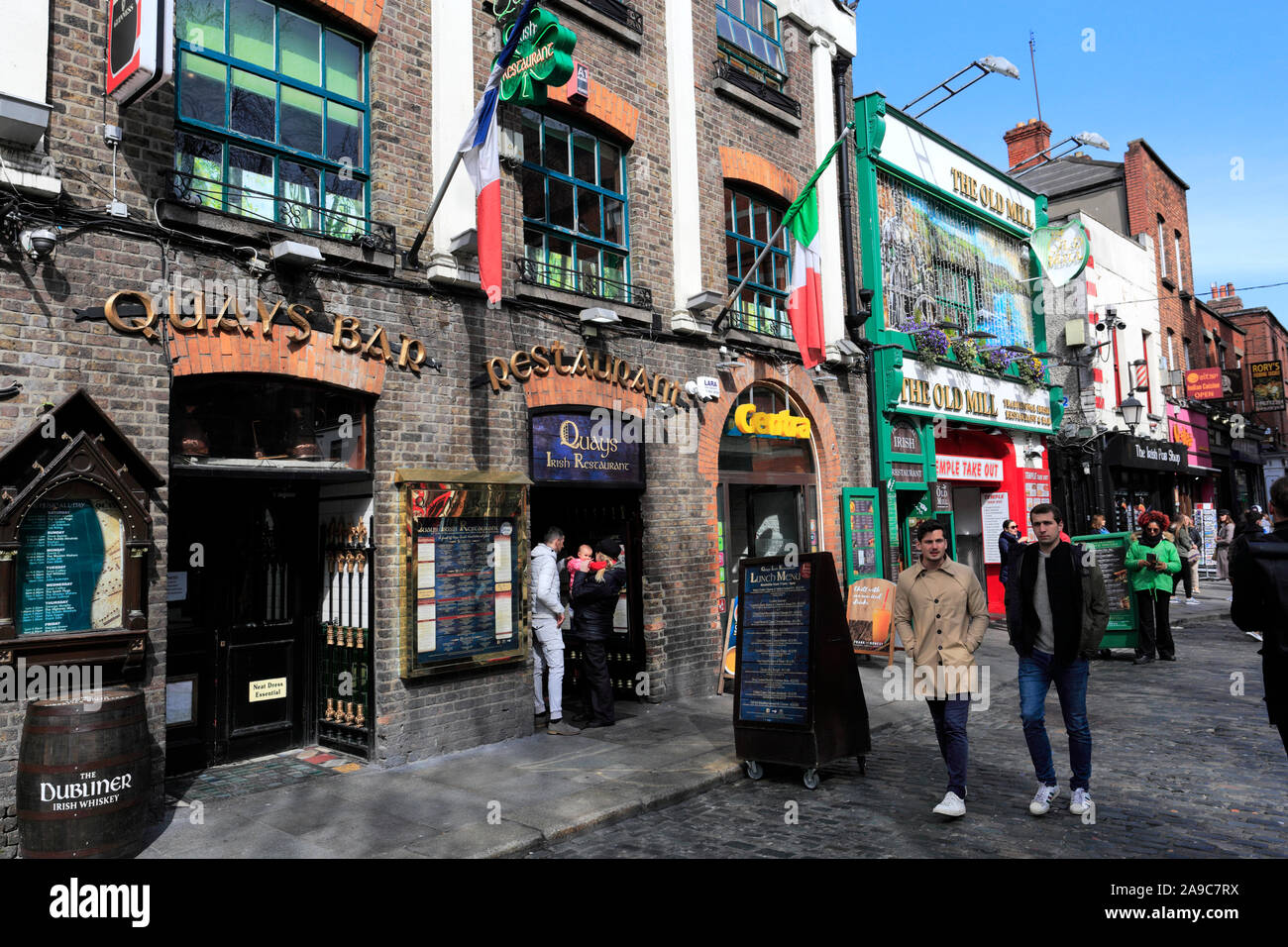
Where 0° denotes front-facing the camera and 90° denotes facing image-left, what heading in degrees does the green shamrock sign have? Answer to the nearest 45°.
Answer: approximately 45°

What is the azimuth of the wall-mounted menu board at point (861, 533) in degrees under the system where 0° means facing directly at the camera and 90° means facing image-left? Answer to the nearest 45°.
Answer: approximately 315°

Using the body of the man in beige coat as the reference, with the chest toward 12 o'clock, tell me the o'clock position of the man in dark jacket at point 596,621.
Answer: The man in dark jacket is roughly at 4 o'clock from the man in beige coat.

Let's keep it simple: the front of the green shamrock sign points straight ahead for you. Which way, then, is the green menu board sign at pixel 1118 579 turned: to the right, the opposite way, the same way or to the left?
the same way

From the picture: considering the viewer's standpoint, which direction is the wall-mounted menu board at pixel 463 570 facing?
facing the viewer and to the right of the viewer

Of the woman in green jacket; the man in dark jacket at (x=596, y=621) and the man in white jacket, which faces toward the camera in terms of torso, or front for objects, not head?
the woman in green jacket

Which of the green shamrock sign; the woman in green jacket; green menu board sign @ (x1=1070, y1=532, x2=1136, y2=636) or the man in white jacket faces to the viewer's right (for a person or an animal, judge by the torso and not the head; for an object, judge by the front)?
the man in white jacket

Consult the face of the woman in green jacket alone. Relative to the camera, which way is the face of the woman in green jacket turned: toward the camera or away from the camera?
toward the camera

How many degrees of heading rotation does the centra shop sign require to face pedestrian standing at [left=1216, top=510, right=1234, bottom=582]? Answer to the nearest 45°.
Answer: approximately 90° to its left

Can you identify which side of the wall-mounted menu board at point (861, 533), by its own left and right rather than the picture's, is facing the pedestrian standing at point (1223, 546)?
left

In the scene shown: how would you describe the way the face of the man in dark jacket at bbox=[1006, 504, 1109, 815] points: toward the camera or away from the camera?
toward the camera

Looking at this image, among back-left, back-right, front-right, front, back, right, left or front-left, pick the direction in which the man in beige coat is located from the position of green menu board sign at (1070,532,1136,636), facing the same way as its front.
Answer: front

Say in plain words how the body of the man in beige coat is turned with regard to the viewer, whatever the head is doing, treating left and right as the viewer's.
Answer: facing the viewer

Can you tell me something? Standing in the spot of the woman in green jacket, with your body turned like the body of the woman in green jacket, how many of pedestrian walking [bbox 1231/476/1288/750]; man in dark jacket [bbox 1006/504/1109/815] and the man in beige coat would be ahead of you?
3

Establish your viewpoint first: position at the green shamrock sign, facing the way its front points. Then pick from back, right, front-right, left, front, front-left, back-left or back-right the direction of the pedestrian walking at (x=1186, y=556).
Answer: back

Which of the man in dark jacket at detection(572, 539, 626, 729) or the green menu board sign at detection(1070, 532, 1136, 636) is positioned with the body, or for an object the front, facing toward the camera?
the green menu board sign

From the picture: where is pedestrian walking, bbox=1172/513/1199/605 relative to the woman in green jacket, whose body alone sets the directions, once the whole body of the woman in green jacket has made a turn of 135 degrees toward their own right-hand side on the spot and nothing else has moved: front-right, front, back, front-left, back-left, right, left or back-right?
front-right

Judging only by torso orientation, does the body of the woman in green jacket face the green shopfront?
no

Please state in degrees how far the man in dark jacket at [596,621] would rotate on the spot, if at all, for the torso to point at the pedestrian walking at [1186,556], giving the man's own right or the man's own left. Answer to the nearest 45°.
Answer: approximately 135° to the man's own right
